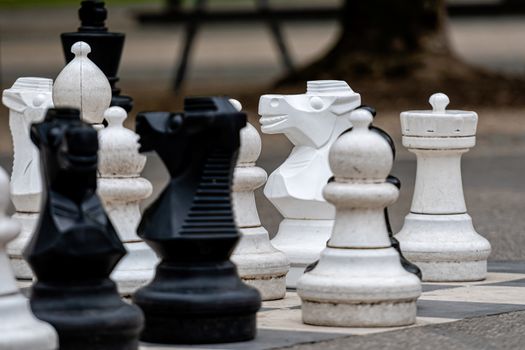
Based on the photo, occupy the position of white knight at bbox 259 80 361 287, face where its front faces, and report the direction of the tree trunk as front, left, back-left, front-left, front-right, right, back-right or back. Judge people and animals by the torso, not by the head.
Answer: right

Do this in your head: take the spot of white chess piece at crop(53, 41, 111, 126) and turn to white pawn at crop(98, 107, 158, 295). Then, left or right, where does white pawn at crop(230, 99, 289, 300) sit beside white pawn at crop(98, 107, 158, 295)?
left

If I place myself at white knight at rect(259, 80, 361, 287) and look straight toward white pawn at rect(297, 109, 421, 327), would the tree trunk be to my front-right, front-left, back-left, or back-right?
back-left

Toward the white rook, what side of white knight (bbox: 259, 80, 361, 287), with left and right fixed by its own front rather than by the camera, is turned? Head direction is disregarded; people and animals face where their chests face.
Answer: back

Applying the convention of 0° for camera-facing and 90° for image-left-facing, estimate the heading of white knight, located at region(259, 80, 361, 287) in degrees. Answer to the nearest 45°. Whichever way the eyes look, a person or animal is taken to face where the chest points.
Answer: approximately 90°

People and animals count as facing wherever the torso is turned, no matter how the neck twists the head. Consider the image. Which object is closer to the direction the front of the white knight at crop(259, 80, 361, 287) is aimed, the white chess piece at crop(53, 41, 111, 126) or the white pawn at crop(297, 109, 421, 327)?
the white chess piece

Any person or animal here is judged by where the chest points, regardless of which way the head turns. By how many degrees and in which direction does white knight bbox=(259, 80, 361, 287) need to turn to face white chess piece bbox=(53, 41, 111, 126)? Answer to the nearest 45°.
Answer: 0° — it already faces it

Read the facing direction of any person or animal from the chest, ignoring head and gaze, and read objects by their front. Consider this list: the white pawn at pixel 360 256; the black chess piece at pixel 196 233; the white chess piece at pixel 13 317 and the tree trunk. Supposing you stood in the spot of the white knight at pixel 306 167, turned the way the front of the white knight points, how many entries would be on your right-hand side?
1

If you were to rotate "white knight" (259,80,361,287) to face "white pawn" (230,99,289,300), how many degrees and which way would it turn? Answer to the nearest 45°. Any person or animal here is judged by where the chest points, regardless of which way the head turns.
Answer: approximately 45° to its left

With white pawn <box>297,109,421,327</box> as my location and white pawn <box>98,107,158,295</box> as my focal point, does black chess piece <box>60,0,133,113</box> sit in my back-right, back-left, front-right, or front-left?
front-right

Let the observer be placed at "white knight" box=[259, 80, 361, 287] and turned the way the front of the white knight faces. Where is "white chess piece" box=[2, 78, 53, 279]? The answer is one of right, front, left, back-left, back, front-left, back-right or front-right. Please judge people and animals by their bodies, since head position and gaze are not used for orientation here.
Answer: front

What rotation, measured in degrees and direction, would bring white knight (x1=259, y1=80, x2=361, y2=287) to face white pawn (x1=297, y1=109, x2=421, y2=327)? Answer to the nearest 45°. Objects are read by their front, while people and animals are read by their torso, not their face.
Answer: approximately 90° to its left

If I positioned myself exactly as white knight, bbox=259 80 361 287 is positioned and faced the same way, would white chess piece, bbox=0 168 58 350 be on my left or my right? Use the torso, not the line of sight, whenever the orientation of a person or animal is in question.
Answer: on my left

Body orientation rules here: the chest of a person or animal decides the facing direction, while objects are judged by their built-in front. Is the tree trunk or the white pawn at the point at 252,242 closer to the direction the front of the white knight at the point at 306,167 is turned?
the white pawn
